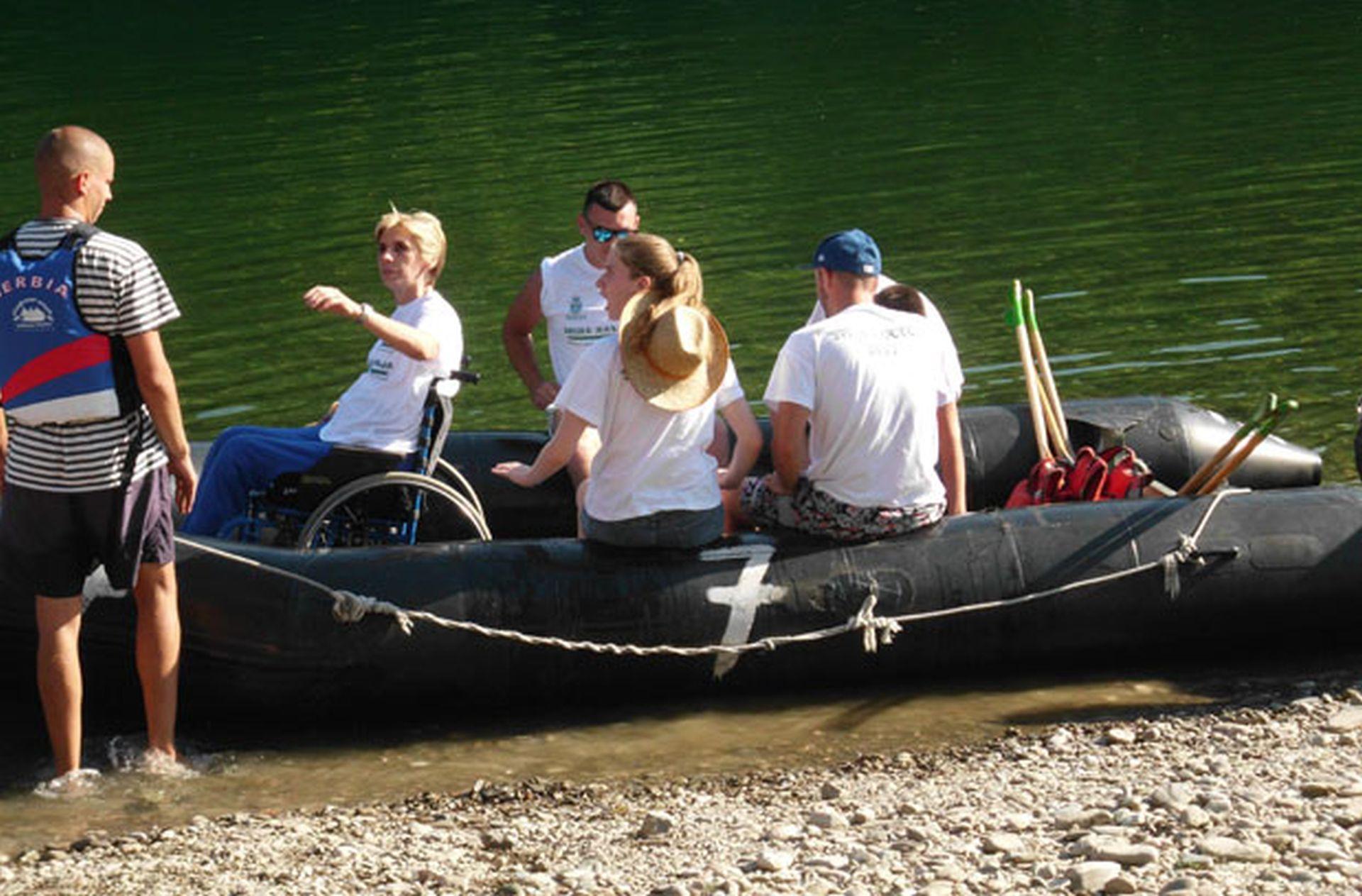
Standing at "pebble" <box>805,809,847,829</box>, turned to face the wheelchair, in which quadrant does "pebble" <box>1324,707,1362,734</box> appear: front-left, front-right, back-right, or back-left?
back-right

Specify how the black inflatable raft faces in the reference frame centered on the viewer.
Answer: facing to the left of the viewer

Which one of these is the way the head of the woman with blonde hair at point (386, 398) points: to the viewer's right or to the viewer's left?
to the viewer's left

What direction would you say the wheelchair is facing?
to the viewer's left

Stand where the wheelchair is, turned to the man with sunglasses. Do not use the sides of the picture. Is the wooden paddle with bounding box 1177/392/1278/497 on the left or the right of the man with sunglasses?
right

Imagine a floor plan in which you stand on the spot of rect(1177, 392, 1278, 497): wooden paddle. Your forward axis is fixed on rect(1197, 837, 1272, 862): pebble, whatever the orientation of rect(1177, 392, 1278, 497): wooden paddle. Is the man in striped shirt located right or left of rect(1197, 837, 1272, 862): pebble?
right

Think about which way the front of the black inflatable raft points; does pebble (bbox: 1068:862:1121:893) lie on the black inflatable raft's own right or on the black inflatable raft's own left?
on the black inflatable raft's own left

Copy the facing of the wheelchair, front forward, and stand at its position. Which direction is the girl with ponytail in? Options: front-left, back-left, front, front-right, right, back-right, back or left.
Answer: back-left

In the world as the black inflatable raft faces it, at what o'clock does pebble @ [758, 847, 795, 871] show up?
The pebble is roughly at 9 o'clock from the black inflatable raft.

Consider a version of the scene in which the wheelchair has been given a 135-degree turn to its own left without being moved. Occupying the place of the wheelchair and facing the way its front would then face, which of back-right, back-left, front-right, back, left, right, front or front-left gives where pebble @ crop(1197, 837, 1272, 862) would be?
front

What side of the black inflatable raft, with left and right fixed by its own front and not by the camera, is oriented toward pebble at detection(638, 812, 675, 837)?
left

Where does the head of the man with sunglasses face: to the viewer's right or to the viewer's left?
to the viewer's right

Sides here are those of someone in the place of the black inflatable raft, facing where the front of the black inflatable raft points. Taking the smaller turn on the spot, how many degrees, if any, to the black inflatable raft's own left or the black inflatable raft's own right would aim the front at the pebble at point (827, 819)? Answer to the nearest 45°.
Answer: approximately 90° to the black inflatable raft's own left

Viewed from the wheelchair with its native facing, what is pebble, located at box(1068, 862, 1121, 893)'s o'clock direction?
The pebble is roughly at 8 o'clock from the wheelchair.

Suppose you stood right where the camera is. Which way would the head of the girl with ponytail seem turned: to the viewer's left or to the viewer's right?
to the viewer's left
